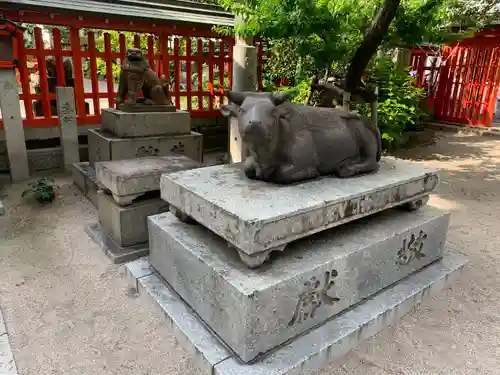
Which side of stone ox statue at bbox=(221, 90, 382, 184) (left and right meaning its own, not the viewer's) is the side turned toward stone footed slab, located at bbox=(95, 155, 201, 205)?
right

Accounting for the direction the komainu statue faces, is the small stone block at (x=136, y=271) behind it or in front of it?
in front

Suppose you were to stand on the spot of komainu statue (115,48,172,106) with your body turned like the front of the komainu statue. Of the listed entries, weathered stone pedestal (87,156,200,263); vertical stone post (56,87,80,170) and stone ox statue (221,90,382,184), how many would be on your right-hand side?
1

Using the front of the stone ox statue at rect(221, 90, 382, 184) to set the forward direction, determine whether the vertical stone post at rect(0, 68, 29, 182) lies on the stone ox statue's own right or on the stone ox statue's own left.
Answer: on the stone ox statue's own right

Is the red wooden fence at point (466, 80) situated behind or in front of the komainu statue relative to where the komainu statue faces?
behind

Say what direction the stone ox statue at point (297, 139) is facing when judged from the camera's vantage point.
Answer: facing the viewer and to the left of the viewer

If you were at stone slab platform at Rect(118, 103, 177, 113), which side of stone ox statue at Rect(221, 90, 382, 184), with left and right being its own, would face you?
right

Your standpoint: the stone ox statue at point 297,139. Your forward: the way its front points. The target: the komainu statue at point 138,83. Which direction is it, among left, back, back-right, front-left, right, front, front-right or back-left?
right

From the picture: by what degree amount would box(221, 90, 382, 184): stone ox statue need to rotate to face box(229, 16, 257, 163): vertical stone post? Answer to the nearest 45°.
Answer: approximately 135° to its right

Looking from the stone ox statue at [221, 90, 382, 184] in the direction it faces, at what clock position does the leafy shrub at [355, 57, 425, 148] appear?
The leafy shrub is roughly at 5 o'clock from the stone ox statue.

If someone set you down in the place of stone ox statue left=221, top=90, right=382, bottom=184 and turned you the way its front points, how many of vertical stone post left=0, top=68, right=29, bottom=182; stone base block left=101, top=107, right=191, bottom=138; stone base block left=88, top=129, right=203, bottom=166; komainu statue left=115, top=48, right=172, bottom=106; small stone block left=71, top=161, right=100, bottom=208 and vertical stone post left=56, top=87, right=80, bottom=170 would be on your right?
6

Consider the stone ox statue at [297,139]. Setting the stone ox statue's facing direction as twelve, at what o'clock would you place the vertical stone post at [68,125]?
The vertical stone post is roughly at 3 o'clock from the stone ox statue.

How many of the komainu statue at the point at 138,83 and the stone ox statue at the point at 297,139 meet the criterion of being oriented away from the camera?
0

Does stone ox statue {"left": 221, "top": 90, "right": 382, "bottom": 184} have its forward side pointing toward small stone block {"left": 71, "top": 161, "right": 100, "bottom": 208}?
no

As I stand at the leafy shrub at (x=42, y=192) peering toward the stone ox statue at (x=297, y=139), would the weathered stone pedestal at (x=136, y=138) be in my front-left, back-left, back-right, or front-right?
front-left

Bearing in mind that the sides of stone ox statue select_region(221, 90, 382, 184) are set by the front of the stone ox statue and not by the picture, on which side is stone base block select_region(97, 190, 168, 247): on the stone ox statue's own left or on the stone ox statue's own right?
on the stone ox statue's own right
